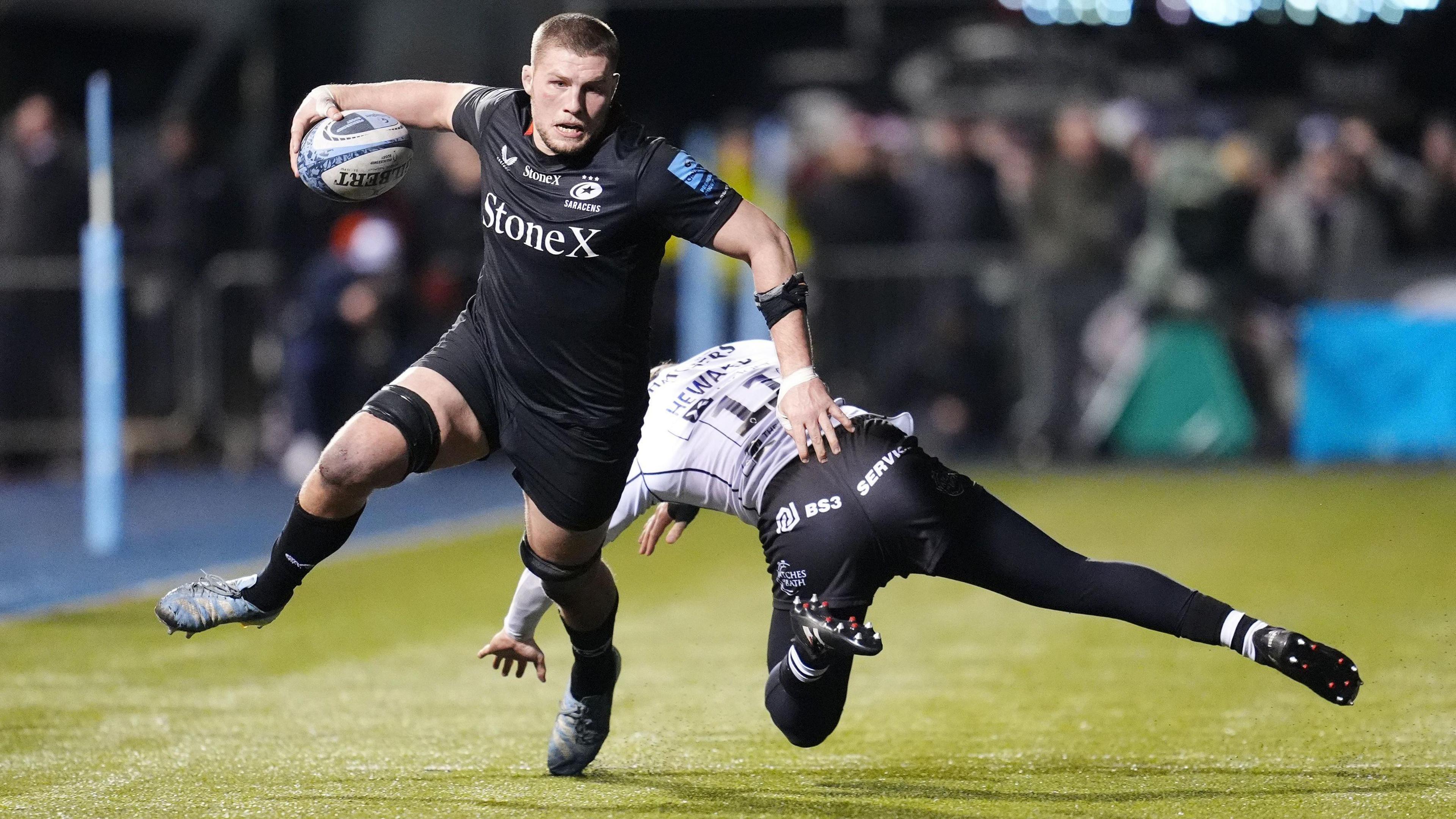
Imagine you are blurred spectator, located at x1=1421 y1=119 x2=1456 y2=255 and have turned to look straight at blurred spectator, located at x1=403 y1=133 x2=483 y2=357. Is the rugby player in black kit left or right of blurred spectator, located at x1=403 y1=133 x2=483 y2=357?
left

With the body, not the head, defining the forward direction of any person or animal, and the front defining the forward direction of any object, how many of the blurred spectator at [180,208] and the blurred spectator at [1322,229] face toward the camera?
2

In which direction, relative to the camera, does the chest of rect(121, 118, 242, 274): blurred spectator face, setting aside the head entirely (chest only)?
toward the camera

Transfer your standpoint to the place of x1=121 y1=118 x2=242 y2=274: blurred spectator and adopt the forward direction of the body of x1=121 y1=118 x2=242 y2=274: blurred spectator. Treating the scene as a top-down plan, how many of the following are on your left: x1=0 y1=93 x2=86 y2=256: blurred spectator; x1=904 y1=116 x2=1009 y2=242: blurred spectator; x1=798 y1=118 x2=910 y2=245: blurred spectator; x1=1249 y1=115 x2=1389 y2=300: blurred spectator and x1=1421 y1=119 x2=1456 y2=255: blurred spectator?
4

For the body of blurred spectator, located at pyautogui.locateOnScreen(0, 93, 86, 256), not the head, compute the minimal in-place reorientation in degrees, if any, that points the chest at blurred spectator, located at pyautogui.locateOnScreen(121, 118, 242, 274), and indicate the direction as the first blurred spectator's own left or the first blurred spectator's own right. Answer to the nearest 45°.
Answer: approximately 90° to the first blurred spectator's own left

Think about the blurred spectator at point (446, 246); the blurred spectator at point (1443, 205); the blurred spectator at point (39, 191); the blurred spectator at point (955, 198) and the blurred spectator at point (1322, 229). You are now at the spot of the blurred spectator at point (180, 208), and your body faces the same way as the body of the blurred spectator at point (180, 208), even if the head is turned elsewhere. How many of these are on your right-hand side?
1

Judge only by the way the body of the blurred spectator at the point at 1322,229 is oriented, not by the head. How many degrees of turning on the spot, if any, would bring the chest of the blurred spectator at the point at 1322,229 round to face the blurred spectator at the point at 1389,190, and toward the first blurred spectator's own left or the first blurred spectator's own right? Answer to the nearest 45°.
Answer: approximately 135° to the first blurred spectator's own left

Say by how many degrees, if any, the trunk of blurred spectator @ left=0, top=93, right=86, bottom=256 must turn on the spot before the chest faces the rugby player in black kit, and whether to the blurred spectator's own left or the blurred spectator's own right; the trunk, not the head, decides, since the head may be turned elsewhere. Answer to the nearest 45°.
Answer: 0° — they already face them

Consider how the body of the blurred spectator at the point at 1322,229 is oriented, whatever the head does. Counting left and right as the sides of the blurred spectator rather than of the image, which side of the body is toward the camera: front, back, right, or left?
front

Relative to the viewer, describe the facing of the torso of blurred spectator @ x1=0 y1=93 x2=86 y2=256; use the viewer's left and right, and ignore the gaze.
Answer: facing the viewer

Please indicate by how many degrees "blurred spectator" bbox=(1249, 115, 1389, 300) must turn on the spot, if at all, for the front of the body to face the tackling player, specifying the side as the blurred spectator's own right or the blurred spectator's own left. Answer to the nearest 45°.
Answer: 0° — they already face them

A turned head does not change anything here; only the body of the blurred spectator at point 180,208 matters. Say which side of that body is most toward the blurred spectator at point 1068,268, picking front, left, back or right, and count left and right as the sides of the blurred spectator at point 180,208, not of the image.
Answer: left

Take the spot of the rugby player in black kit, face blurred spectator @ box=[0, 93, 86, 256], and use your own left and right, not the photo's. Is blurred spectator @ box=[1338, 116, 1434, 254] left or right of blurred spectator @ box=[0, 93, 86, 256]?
right
